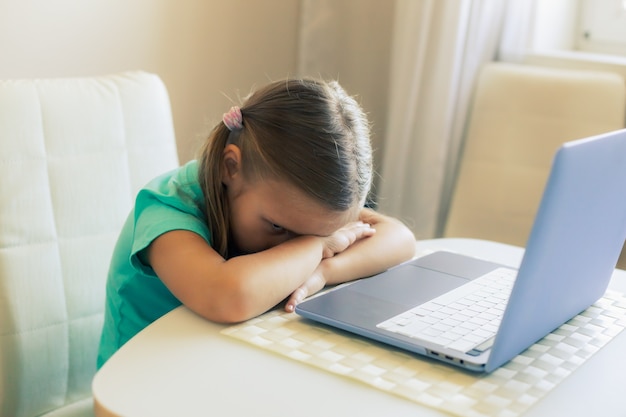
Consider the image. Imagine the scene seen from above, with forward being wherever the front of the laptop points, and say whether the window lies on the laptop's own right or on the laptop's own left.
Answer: on the laptop's own right

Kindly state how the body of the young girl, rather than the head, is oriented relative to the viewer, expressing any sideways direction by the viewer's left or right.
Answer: facing the viewer and to the right of the viewer

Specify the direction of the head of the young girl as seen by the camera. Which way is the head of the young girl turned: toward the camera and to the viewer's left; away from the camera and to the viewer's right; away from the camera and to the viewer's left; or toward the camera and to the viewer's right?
toward the camera and to the viewer's right

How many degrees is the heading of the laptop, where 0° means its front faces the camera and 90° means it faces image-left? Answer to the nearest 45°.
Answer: approximately 135°

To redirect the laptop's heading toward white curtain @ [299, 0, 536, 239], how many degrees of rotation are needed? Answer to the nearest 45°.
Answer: approximately 45° to its right

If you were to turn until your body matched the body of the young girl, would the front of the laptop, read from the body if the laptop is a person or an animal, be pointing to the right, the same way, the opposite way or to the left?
the opposite way

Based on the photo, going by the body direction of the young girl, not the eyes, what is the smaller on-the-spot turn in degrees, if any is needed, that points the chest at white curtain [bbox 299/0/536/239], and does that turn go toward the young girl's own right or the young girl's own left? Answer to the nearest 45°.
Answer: approximately 90° to the young girl's own left
